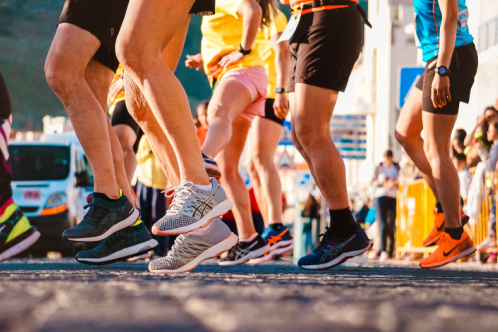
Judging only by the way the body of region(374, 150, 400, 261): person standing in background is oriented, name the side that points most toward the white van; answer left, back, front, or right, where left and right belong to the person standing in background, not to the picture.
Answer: right

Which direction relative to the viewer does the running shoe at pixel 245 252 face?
to the viewer's left

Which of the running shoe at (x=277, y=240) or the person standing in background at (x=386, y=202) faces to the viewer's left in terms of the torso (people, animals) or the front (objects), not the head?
the running shoe

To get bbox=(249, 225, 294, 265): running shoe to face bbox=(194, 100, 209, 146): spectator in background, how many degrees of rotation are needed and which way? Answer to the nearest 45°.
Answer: approximately 45° to its right

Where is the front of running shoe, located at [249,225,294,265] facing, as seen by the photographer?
facing to the left of the viewer

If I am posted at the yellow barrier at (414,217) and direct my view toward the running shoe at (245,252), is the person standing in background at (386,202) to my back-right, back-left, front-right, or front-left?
back-right

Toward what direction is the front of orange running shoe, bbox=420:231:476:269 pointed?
to the viewer's left

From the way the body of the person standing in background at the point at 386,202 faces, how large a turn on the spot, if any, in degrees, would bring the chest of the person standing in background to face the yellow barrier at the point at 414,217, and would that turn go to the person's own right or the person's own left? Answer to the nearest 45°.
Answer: approximately 45° to the person's own left

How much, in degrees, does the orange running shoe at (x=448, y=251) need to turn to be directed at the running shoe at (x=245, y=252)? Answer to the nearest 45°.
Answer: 0° — it already faces it

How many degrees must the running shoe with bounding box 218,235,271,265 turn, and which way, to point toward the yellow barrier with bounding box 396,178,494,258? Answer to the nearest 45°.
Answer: approximately 135° to its right
